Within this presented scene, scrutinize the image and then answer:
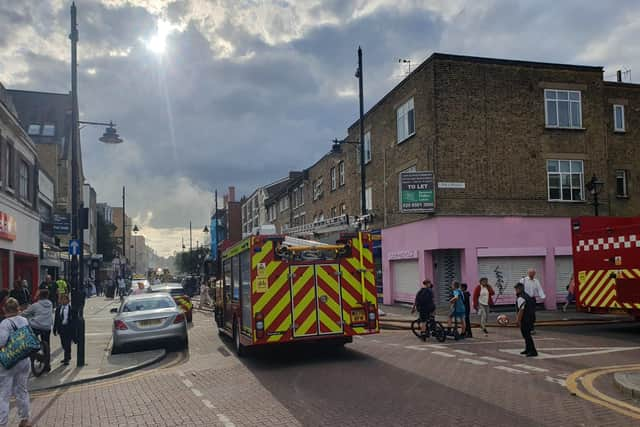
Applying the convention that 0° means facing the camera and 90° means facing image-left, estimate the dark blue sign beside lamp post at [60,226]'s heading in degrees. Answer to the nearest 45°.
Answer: approximately 0°

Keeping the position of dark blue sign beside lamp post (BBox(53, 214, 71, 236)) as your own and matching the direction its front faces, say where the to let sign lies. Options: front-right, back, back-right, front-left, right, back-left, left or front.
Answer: front-left

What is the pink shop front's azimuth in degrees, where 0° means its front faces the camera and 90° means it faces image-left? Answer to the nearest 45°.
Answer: approximately 0°

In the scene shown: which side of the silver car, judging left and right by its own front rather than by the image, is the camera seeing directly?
back

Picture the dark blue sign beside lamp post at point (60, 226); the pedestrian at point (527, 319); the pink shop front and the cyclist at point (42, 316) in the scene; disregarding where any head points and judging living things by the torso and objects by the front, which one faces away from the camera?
the cyclist at point (42, 316)

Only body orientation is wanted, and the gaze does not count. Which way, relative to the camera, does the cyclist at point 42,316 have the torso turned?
away from the camera
